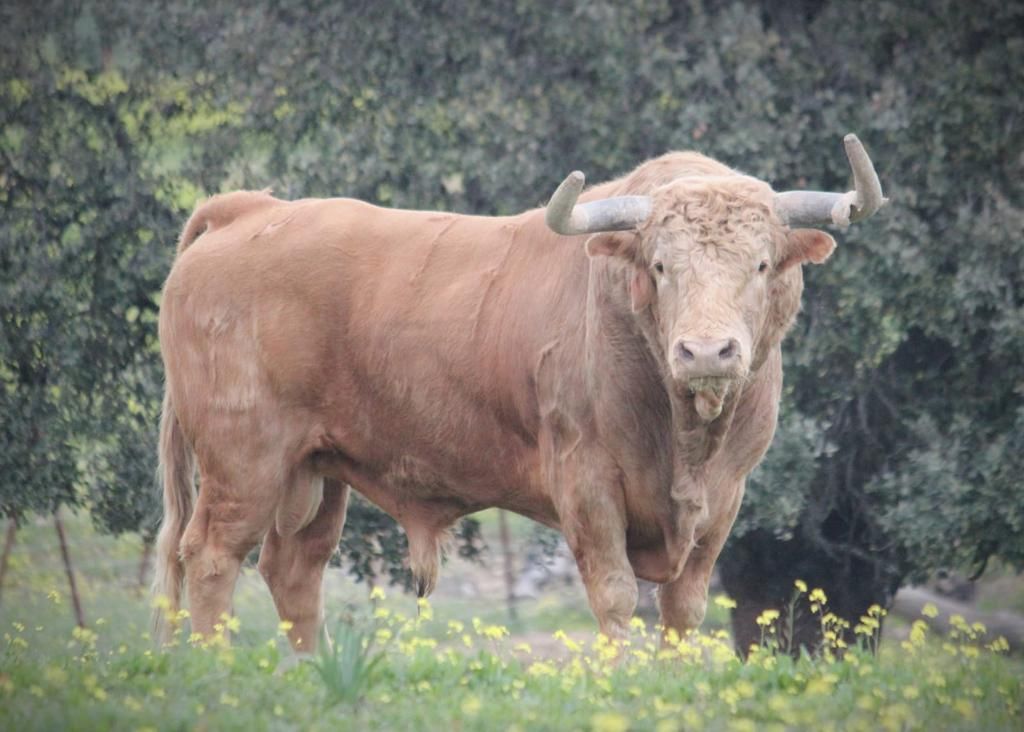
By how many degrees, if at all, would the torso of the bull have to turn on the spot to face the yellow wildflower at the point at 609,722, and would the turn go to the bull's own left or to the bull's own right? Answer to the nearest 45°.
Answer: approximately 45° to the bull's own right

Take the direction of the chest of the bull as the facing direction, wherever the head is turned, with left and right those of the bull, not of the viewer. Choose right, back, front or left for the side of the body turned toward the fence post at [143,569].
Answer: back

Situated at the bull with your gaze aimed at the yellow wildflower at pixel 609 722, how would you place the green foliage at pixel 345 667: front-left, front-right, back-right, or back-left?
front-right

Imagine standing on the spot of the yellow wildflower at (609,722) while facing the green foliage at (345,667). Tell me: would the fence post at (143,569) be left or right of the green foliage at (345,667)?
right

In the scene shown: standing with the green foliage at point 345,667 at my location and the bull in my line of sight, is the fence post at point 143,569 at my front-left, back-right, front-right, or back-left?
front-left

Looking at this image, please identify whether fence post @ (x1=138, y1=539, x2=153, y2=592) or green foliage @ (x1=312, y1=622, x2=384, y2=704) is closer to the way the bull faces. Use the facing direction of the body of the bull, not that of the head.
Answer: the green foliage

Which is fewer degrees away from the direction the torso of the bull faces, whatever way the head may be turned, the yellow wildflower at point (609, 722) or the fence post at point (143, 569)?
the yellow wildflower

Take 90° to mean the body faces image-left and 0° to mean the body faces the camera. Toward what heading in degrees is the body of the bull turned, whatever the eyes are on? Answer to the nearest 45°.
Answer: approximately 315°
